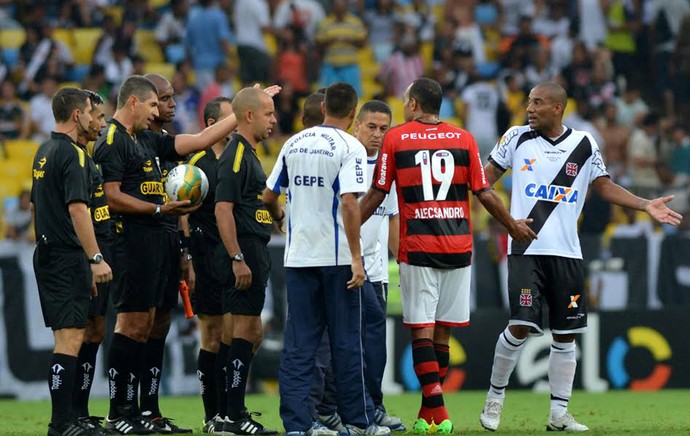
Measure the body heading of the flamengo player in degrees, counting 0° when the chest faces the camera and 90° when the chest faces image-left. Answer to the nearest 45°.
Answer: approximately 180°

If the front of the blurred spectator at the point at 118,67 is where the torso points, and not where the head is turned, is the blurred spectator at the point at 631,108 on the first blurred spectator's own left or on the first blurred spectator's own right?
on the first blurred spectator's own left

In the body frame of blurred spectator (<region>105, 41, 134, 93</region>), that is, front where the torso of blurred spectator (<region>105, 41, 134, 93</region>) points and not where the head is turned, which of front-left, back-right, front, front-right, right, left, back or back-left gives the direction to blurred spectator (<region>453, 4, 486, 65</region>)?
left

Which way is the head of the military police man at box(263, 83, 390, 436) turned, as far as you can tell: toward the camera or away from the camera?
away from the camera

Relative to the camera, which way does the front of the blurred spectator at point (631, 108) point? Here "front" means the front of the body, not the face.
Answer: toward the camera

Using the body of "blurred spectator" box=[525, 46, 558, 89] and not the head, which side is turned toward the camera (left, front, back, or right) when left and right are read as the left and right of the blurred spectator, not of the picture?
front

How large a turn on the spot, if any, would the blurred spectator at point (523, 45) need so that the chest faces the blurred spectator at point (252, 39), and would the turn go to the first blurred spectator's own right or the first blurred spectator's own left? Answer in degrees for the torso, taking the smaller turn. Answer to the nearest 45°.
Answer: approximately 90° to the first blurred spectator's own right

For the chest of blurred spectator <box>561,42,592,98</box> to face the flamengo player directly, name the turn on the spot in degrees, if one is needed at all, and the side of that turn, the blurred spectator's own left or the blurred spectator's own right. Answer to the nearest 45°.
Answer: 0° — they already face them

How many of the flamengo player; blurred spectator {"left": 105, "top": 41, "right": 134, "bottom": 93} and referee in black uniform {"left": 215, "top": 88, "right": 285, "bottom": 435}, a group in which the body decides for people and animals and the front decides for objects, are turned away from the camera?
1

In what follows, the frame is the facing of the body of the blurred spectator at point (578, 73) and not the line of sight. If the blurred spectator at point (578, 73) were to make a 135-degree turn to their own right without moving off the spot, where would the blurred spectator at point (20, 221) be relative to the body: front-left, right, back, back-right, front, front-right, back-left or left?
left

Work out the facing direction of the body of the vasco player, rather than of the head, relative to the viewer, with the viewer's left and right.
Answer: facing the viewer

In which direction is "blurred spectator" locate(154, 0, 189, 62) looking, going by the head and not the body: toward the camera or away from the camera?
toward the camera

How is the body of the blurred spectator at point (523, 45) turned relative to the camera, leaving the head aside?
toward the camera

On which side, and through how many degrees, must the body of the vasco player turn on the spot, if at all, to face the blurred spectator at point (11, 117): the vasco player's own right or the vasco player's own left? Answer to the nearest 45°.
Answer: approximately 135° to the vasco player's own right
